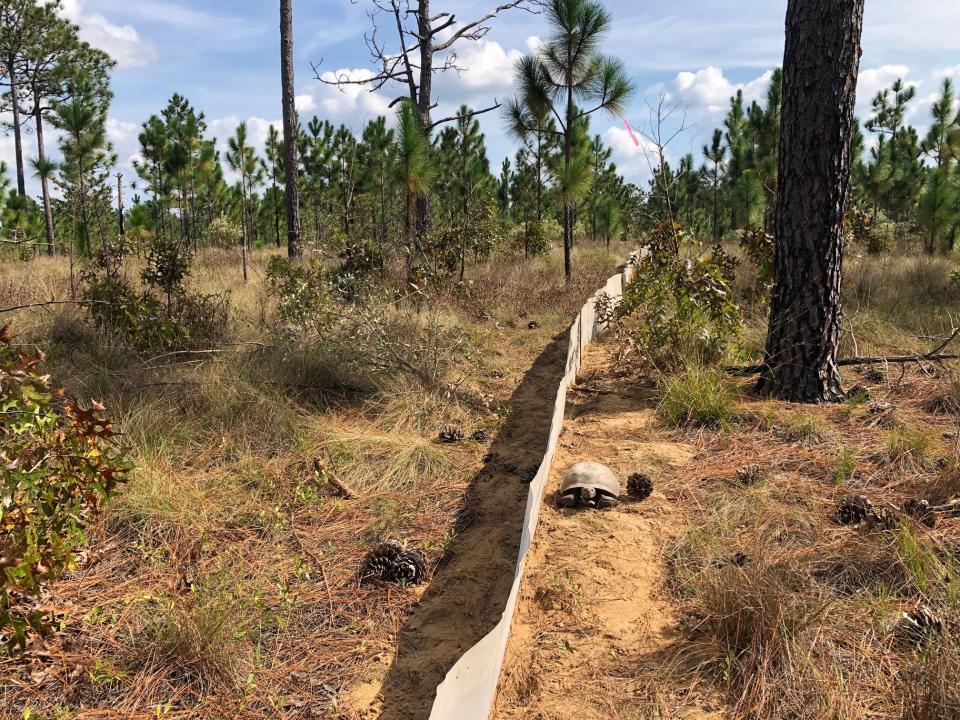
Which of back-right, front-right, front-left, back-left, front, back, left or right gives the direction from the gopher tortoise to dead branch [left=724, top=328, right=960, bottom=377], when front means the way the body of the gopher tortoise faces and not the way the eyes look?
back-left

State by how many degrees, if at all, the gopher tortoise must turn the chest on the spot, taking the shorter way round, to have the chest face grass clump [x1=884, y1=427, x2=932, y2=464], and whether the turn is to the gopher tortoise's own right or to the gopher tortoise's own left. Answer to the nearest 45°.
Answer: approximately 90° to the gopher tortoise's own left

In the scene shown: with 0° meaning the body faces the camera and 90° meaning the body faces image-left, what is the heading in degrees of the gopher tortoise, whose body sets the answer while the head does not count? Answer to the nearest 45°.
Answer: approximately 0°

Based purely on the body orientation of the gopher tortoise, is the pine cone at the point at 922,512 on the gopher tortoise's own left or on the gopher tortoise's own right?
on the gopher tortoise's own left

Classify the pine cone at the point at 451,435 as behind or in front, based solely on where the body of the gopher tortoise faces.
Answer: behind

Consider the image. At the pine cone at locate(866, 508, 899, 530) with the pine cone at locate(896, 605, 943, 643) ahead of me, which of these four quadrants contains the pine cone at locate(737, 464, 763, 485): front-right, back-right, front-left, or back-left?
back-right
